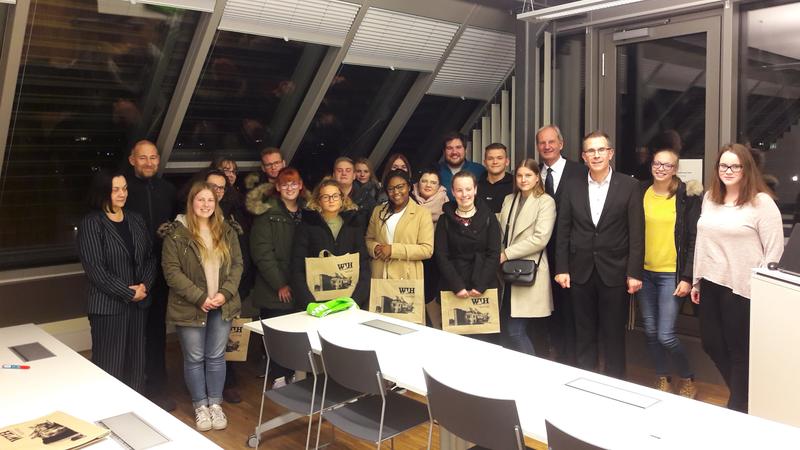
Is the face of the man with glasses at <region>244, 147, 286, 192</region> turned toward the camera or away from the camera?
toward the camera

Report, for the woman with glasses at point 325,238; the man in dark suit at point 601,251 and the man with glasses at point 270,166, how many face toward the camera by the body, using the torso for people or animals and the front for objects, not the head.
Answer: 3

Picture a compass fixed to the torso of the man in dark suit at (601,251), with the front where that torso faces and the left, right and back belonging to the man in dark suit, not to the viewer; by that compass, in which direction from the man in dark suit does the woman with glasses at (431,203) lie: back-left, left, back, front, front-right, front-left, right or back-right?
right

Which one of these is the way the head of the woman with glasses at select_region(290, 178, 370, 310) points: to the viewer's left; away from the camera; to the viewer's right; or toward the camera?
toward the camera

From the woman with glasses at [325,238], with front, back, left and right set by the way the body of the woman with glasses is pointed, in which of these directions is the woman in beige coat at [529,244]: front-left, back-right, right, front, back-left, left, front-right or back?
left

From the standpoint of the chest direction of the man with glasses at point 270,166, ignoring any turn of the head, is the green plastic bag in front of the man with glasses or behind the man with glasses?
in front

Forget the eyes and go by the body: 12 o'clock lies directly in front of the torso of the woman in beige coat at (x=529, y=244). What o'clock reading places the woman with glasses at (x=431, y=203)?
The woman with glasses is roughly at 2 o'clock from the woman in beige coat.

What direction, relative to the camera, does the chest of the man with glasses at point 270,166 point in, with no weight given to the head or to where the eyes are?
toward the camera

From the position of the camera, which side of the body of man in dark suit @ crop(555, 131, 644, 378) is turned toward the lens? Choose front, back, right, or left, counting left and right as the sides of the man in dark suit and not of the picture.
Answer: front

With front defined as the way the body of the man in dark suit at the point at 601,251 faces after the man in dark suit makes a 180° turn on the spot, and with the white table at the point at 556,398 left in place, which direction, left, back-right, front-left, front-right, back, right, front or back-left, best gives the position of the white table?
back

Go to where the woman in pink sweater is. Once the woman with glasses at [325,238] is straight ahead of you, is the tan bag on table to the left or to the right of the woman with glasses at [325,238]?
left

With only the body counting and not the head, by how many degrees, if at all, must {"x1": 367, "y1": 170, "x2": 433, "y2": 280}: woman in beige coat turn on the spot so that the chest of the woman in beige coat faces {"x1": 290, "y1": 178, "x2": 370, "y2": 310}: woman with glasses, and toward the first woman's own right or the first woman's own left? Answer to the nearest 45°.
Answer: approximately 45° to the first woman's own right

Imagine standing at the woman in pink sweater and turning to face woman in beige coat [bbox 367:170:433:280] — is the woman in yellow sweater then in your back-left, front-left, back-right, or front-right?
front-right

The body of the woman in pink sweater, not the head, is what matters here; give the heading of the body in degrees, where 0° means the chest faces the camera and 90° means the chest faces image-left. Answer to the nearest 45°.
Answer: approximately 45°

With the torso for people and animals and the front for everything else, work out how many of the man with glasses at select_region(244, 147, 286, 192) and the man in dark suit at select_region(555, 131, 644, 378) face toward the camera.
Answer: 2

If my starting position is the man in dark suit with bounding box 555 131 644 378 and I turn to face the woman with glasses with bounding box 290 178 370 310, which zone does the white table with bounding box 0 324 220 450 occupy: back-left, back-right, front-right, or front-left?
front-left

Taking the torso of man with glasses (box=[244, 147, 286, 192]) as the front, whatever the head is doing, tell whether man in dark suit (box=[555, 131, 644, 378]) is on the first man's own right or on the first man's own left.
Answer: on the first man's own left

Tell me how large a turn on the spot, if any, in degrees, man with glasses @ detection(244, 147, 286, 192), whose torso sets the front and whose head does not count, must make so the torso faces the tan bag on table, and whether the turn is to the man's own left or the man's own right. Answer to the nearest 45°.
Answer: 0° — they already face it
